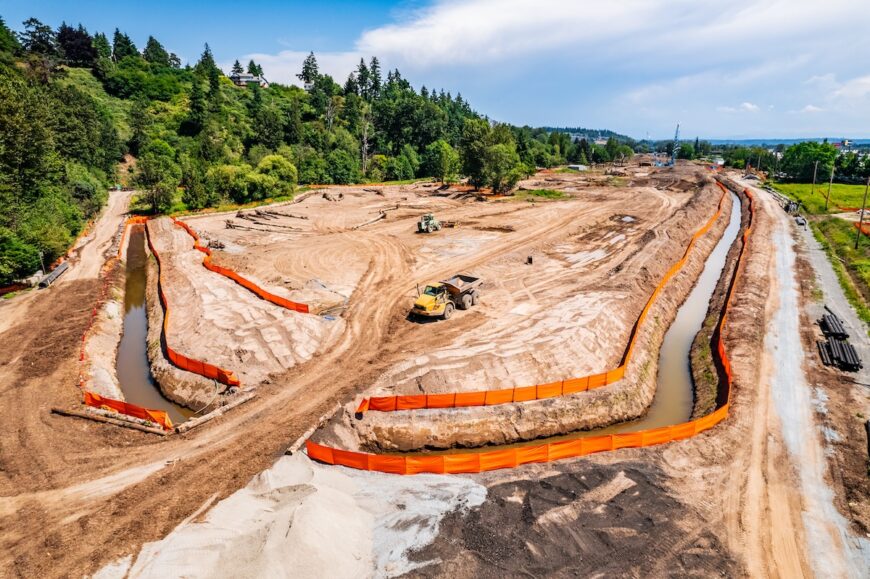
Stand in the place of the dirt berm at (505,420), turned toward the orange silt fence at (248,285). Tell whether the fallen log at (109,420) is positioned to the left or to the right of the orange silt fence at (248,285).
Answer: left

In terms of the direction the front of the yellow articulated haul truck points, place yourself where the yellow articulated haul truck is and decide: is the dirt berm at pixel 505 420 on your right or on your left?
on your left

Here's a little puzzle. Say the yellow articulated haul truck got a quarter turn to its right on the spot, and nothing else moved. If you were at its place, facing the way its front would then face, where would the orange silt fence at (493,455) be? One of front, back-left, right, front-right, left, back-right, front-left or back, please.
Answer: back-left

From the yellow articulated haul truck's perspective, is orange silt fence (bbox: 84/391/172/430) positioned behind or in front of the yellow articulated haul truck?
in front

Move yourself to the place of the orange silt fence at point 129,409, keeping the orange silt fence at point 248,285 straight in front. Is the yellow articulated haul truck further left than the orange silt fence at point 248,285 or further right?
right

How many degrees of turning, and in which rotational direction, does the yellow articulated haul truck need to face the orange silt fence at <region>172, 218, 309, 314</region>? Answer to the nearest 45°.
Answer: approximately 45° to its right

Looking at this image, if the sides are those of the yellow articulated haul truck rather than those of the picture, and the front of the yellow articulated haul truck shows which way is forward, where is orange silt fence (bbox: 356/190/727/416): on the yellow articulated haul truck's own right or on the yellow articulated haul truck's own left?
on the yellow articulated haul truck's own left

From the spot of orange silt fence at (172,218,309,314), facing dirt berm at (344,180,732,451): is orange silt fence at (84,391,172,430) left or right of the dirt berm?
right

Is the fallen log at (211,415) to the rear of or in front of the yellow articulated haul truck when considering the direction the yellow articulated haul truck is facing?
in front

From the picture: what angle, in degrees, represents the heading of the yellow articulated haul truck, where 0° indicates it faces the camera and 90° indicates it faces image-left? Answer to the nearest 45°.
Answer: approximately 45°

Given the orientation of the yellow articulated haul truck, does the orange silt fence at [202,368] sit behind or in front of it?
in front
